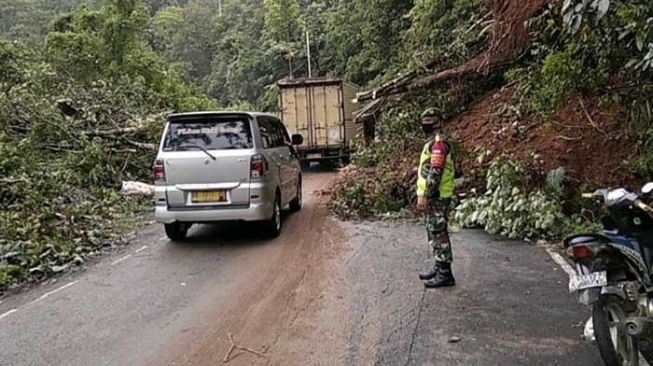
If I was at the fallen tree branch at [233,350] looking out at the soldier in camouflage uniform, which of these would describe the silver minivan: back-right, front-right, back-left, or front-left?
front-left

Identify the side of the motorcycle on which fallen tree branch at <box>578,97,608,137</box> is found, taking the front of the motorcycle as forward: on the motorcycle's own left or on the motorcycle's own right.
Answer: on the motorcycle's own left

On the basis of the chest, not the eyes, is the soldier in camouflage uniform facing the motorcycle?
no

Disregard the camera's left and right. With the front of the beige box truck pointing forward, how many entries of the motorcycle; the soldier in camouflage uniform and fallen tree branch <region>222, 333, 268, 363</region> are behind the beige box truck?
3

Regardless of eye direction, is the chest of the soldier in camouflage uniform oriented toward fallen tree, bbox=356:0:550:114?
no

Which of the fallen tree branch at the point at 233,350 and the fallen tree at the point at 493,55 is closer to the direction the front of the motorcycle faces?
the fallen tree

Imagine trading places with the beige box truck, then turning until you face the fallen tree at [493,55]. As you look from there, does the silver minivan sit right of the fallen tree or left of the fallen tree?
right

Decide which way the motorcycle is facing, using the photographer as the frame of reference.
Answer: facing away from the viewer and to the right of the viewer

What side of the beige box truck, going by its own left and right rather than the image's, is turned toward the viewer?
back

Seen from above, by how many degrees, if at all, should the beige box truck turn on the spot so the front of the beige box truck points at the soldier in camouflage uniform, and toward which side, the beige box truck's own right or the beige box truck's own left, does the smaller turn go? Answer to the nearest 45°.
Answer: approximately 180°

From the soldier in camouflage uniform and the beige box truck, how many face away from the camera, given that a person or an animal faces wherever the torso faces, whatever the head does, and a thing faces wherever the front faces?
1

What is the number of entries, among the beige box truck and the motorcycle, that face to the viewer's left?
0

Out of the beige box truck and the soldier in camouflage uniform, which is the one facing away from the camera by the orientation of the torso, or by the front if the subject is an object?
the beige box truck

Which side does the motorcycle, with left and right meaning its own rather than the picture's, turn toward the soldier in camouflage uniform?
left

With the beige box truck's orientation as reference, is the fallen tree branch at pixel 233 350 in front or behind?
behind
